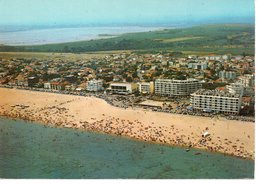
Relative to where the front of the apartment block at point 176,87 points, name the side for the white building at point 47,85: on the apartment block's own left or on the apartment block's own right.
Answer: on the apartment block's own right

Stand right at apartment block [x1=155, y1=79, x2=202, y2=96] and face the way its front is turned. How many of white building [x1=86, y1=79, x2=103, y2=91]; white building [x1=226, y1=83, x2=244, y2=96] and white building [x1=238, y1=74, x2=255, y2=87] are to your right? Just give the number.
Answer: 1

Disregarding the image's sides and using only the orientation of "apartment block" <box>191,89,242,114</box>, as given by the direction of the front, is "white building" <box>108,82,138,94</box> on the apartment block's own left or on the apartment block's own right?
on the apartment block's own right

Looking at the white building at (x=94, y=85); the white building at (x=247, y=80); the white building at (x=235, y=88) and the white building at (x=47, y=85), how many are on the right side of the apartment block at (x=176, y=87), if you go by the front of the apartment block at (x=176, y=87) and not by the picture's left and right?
2

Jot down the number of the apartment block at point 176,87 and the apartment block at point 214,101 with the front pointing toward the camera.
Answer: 2

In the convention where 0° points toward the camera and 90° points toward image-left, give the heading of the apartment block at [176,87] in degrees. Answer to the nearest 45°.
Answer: approximately 0°

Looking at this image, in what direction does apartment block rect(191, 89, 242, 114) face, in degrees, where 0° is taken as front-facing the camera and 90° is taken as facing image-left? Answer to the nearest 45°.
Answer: approximately 0°

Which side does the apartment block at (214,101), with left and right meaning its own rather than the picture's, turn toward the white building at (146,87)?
right
